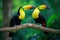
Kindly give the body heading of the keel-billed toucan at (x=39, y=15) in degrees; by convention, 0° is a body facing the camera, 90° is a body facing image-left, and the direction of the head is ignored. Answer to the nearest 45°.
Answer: approximately 45°

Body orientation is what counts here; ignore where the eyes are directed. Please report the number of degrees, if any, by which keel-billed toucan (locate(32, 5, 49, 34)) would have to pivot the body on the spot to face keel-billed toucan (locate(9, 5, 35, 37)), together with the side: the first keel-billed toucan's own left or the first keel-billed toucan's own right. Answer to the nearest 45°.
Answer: approximately 45° to the first keel-billed toucan's own right
